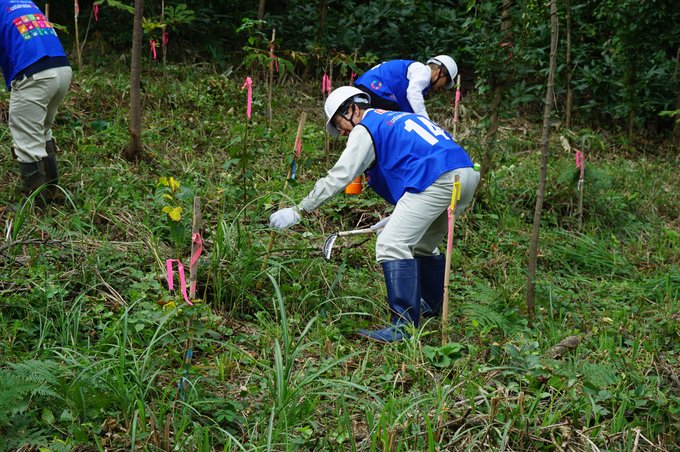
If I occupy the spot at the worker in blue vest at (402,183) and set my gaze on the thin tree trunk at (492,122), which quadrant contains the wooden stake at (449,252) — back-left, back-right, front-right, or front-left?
back-right

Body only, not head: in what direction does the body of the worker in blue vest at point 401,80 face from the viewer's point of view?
to the viewer's right

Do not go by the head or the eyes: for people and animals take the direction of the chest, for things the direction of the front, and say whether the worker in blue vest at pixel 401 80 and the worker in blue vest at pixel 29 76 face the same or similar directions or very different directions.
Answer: very different directions

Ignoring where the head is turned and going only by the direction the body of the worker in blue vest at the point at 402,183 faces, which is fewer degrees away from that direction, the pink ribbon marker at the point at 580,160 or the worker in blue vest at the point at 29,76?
the worker in blue vest

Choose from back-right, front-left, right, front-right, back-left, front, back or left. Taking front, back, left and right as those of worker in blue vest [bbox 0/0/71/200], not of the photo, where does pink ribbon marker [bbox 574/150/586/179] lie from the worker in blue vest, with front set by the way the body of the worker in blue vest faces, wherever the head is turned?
back-right

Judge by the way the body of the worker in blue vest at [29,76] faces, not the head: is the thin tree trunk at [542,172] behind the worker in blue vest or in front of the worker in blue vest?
behind

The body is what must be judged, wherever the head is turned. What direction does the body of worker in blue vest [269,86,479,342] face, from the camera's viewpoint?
to the viewer's left

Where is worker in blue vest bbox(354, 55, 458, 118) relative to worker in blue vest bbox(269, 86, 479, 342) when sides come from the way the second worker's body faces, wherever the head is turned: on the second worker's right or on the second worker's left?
on the second worker's right

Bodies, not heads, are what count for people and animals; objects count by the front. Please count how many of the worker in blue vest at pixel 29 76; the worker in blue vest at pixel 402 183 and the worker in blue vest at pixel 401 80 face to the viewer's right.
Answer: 1

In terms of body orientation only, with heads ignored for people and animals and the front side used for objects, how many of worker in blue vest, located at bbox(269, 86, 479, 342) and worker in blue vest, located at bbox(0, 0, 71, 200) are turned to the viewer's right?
0

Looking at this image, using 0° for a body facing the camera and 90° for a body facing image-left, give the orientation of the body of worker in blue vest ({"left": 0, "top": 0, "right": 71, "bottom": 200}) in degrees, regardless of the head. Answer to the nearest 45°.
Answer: approximately 135°

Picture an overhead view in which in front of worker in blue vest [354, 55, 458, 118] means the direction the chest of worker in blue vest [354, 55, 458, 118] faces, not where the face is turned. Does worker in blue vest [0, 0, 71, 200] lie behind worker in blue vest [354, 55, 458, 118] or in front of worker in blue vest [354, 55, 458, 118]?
behind

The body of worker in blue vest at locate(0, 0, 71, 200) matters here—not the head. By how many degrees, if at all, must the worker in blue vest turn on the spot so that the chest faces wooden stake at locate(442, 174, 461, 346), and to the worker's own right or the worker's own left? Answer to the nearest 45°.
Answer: approximately 180°

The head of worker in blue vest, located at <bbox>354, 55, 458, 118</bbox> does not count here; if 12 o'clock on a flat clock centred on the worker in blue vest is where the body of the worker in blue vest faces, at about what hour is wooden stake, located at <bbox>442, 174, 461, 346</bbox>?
The wooden stake is roughly at 3 o'clock from the worker in blue vest.

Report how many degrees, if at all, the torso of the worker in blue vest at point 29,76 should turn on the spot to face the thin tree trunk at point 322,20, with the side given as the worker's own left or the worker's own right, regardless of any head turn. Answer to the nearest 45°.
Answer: approximately 90° to the worker's own right

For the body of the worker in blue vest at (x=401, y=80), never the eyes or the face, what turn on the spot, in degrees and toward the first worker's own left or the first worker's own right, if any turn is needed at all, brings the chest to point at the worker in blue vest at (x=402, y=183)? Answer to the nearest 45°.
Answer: approximately 90° to the first worker's own right
